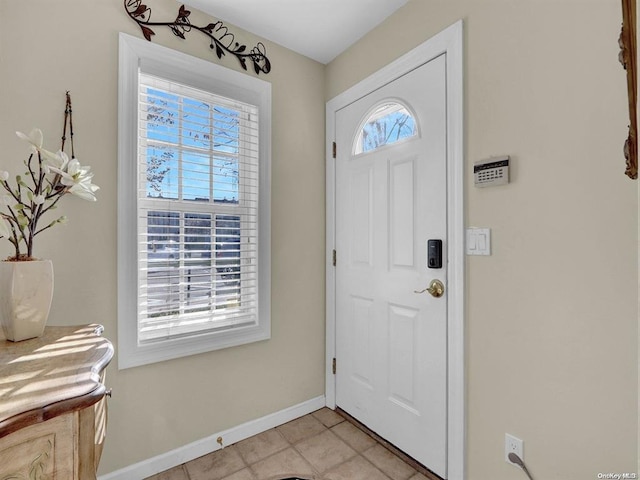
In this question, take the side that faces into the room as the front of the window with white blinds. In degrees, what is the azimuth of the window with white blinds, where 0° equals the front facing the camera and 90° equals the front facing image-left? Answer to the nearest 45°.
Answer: approximately 315°

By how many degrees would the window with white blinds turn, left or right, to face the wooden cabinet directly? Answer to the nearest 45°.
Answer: approximately 45° to its right

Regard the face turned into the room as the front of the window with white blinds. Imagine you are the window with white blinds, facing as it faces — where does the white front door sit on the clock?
The white front door is roughly at 11 o'clock from the window with white blinds.

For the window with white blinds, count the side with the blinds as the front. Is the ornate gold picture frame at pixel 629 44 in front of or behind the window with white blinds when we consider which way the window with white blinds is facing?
in front

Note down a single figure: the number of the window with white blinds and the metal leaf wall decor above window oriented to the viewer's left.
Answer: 0

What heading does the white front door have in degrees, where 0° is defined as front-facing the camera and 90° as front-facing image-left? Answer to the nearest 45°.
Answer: approximately 45°

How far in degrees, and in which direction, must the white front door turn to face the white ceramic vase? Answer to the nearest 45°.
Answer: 0° — it already faces it

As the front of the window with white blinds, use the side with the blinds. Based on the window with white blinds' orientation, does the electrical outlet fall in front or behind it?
in front

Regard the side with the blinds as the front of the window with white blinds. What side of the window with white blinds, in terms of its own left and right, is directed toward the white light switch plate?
front
